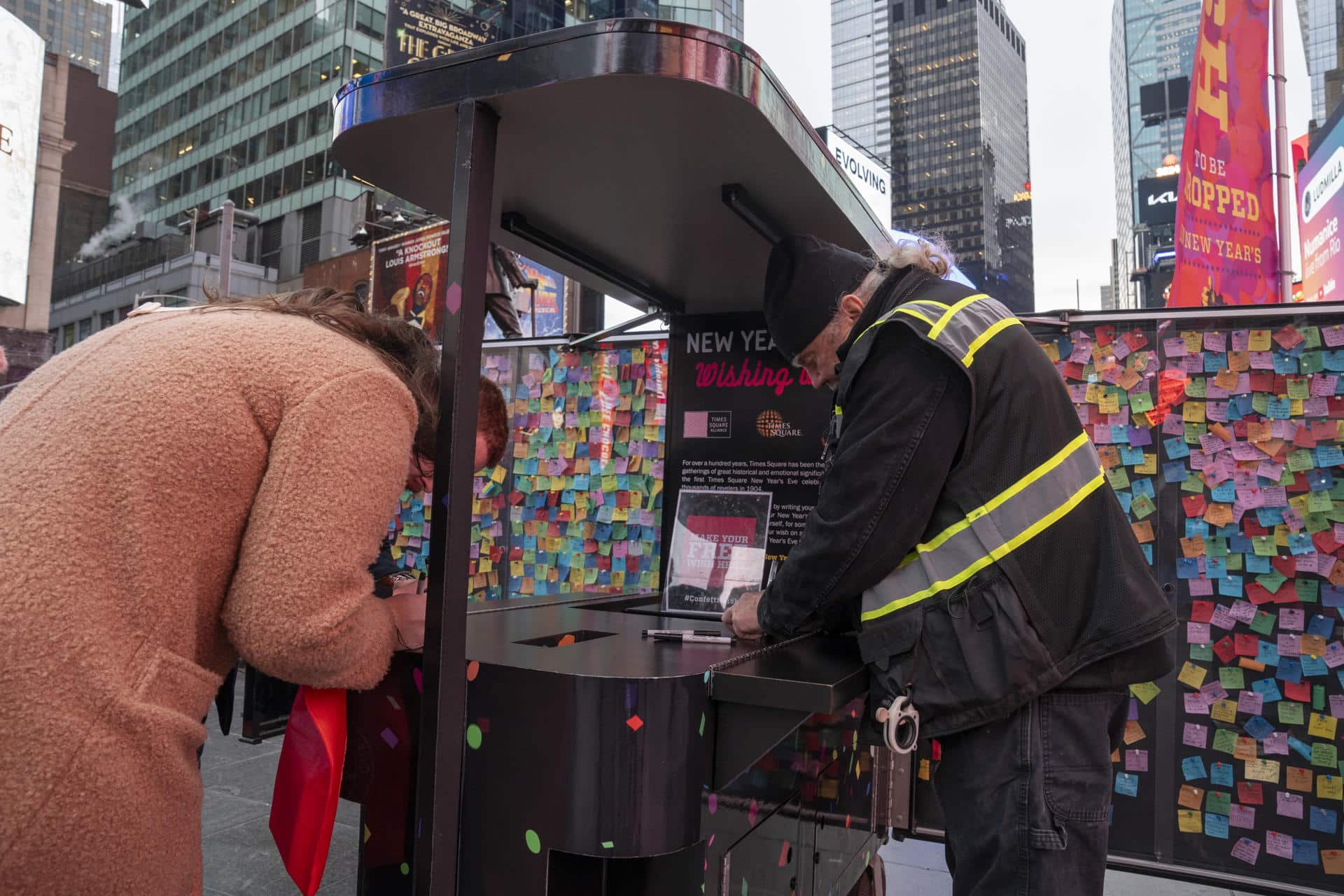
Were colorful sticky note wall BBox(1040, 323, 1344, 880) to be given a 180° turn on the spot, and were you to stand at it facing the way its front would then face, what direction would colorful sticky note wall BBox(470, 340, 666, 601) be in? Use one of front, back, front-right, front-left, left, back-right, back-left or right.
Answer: left

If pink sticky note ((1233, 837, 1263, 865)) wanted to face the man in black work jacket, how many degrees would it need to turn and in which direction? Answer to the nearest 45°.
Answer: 0° — it already faces them

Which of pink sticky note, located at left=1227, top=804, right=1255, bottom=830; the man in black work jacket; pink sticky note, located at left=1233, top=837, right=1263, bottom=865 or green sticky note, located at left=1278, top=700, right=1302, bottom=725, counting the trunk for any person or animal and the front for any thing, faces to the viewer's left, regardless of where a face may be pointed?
the man in black work jacket

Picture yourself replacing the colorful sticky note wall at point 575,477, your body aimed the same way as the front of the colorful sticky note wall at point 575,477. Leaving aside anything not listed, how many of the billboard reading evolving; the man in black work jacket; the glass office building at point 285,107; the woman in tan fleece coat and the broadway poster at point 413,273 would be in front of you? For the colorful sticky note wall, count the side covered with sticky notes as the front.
2

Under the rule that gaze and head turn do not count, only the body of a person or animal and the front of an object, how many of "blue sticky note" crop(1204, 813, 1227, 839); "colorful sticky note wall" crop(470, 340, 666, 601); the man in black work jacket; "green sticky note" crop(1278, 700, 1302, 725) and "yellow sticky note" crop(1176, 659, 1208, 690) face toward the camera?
4

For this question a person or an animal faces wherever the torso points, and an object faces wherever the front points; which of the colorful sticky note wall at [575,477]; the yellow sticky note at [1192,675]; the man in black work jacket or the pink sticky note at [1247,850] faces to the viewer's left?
the man in black work jacket

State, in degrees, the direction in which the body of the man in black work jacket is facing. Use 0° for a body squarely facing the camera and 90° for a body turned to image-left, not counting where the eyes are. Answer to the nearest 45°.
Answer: approximately 90°

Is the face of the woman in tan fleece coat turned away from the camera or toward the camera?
away from the camera

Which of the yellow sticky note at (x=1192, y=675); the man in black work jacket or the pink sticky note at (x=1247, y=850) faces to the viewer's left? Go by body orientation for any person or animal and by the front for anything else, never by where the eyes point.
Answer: the man in black work jacket

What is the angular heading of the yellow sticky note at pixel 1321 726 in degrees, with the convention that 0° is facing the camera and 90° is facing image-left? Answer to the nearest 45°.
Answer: approximately 0°
